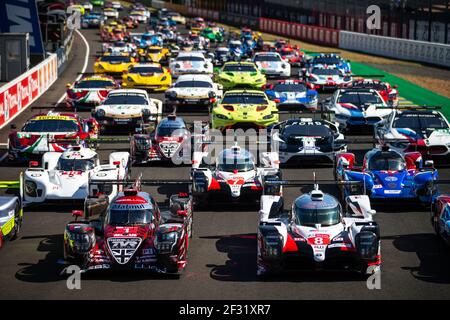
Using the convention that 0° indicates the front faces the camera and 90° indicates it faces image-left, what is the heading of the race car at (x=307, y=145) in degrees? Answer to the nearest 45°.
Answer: approximately 0°

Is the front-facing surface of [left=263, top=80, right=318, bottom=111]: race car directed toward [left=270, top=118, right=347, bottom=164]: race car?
yes

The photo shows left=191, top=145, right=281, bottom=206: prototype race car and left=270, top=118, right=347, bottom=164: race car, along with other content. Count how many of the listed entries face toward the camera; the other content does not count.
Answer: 2

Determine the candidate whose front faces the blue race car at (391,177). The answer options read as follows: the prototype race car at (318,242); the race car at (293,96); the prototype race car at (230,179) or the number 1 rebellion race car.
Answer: the race car

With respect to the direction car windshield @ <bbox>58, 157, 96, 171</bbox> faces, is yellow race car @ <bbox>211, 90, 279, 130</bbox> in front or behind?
behind

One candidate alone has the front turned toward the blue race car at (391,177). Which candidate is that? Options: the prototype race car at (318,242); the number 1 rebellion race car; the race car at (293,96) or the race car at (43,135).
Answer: the race car at (293,96)

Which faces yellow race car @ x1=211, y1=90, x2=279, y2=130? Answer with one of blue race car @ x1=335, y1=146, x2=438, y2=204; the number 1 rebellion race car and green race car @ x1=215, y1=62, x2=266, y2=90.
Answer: the green race car

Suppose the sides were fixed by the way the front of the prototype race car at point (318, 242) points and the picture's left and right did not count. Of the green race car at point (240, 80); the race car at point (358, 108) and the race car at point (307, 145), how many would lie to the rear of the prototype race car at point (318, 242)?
3

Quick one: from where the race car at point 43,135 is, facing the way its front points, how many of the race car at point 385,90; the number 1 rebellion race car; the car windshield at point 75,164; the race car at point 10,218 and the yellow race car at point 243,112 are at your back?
2

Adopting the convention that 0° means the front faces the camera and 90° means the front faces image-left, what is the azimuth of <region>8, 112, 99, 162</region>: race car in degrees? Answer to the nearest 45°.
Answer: approximately 45°

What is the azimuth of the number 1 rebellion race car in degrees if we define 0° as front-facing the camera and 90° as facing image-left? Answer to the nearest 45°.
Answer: approximately 0°

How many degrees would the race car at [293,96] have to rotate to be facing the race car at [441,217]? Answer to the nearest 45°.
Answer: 0° — it already faces it

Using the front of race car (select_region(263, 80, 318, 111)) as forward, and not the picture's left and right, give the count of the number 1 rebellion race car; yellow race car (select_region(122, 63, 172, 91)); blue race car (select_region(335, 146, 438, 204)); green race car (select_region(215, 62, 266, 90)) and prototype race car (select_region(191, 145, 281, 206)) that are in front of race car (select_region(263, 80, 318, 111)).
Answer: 3

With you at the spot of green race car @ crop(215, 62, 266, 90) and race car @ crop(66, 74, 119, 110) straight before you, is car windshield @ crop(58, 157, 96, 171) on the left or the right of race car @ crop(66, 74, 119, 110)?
left
